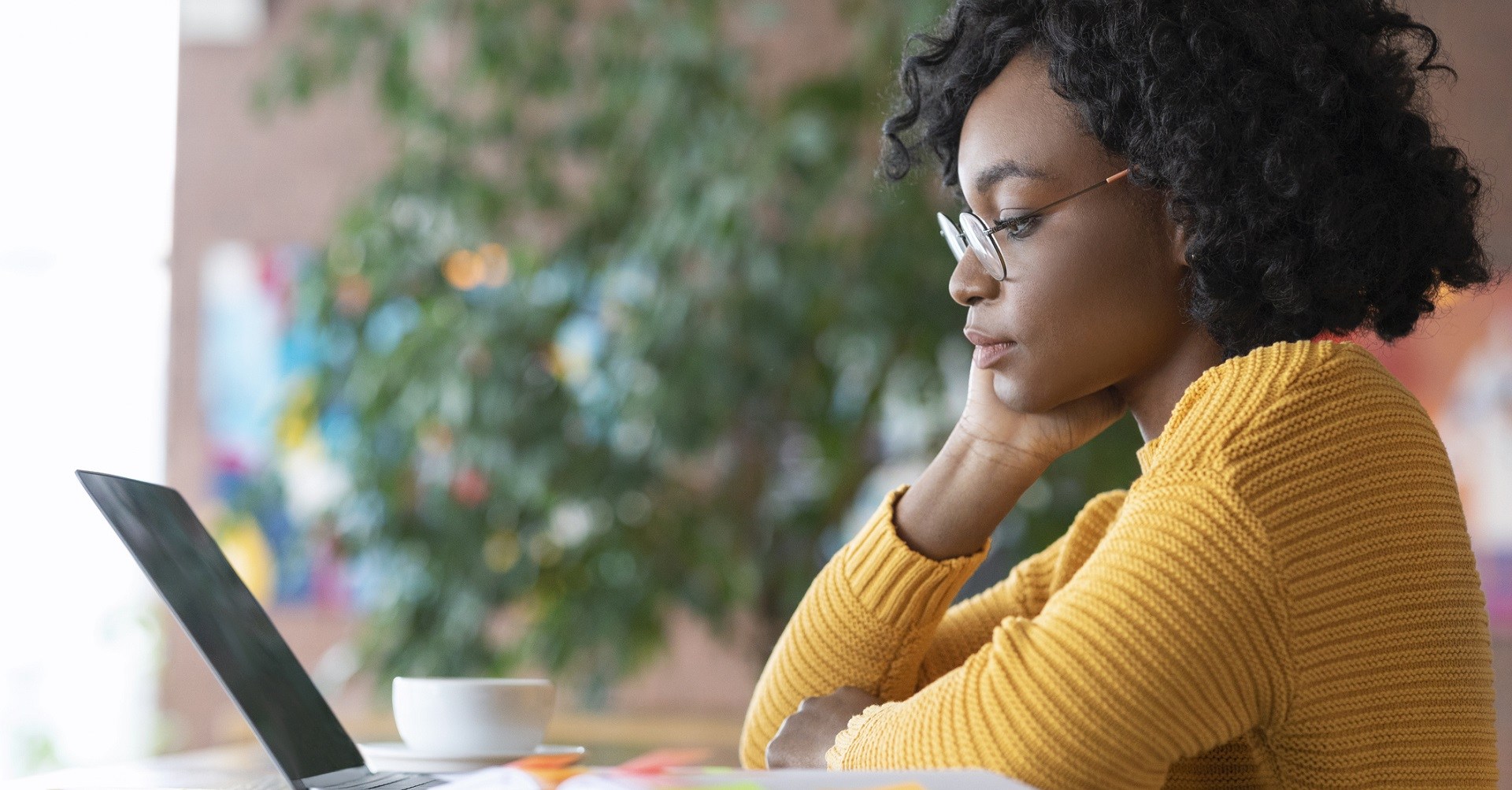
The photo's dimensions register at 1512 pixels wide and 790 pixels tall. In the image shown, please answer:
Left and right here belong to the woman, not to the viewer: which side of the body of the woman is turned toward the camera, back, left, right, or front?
left

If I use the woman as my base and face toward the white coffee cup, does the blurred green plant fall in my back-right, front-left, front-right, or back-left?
front-right

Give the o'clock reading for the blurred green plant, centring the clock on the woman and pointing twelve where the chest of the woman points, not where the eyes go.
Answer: The blurred green plant is roughly at 2 o'clock from the woman.

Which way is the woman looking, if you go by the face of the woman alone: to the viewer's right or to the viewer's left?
to the viewer's left
